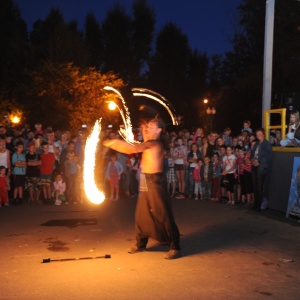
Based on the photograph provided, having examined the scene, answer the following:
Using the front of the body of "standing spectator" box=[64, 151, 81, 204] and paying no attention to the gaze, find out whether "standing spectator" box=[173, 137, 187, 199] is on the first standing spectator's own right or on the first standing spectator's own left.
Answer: on the first standing spectator's own left

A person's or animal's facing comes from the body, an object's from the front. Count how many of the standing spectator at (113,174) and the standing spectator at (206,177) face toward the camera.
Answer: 2

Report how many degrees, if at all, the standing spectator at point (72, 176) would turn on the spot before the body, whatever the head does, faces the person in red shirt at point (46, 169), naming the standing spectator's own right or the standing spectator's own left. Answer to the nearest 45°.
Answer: approximately 90° to the standing spectator's own right

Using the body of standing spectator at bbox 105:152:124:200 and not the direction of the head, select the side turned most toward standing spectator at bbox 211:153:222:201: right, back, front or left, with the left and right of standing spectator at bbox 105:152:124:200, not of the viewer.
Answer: left

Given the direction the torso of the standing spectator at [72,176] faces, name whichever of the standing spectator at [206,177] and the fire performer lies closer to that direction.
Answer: the fire performer

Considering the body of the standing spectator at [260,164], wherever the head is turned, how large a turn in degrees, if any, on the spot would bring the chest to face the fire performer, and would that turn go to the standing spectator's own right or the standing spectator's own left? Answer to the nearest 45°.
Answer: approximately 45° to the standing spectator's own left

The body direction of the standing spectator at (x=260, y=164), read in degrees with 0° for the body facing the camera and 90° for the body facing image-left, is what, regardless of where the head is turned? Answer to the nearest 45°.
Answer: approximately 45°

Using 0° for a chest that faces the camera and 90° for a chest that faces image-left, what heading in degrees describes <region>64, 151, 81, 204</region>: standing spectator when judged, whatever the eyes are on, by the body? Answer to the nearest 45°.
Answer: approximately 0°

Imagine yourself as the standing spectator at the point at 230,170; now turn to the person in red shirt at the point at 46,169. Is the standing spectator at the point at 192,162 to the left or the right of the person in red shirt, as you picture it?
right

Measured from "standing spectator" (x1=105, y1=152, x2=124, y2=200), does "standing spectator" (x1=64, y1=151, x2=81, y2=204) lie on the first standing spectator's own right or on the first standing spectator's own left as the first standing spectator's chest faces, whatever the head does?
on the first standing spectator's own right

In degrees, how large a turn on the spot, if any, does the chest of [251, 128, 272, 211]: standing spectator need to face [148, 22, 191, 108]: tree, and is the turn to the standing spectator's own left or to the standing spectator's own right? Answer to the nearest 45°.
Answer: approximately 135° to the standing spectator's own right

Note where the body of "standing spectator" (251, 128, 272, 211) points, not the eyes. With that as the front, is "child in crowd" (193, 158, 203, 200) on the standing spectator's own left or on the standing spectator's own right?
on the standing spectator's own right

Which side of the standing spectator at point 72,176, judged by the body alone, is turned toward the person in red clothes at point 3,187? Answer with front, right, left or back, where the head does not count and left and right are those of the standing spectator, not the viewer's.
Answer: right
